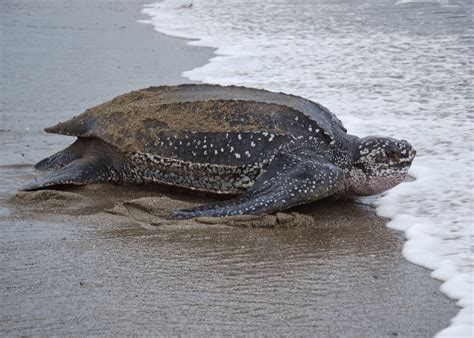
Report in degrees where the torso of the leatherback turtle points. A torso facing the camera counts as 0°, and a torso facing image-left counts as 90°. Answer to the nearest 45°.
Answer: approximately 270°
